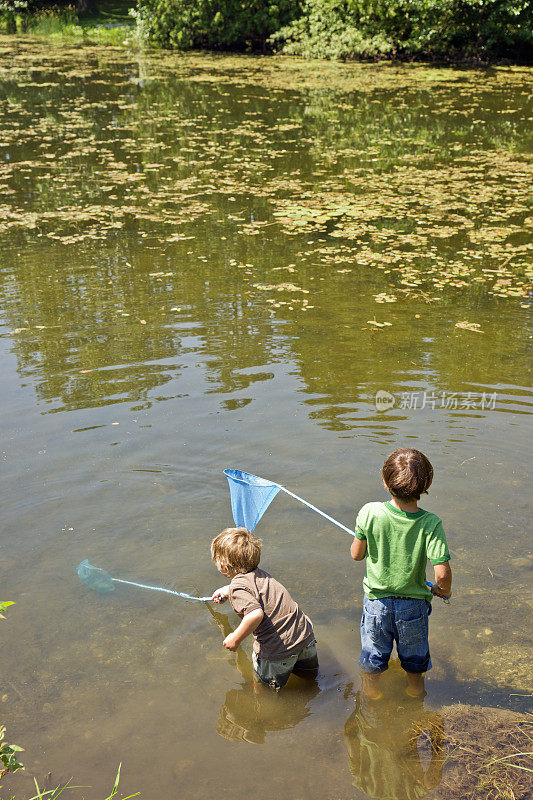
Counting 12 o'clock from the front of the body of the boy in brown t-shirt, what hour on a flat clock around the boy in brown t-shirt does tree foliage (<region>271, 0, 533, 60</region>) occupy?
The tree foliage is roughly at 2 o'clock from the boy in brown t-shirt.

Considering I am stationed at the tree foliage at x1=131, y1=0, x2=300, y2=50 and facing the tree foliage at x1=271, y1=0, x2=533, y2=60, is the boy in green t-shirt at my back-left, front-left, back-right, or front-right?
front-right

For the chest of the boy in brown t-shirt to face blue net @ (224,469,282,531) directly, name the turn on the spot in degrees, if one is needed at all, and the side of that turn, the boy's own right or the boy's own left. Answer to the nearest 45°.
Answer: approximately 45° to the boy's own right

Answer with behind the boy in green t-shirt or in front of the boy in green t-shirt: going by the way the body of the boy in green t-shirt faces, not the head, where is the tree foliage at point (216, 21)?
in front

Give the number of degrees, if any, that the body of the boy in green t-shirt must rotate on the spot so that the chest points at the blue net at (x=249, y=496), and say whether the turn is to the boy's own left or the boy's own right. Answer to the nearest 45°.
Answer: approximately 45° to the boy's own left

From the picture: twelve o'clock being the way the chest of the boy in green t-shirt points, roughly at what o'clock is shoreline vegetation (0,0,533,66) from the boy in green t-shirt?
The shoreline vegetation is roughly at 12 o'clock from the boy in green t-shirt.

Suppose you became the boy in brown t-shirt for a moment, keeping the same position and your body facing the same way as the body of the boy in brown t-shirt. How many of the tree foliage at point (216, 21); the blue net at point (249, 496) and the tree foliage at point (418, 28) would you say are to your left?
0

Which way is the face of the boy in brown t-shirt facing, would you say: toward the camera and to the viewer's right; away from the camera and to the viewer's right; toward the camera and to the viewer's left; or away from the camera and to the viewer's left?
away from the camera and to the viewer's left

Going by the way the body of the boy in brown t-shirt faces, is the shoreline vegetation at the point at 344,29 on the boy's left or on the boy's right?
on the boy's right

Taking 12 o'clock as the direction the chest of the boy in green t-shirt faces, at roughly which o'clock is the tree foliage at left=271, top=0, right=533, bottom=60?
The tree foliage is roughly at 12 o'clock from the boy in green t-shirt.

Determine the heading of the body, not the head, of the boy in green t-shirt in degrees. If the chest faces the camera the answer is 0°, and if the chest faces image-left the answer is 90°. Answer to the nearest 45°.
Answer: approximately 180°

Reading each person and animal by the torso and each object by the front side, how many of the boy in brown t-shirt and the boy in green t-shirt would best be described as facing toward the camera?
0

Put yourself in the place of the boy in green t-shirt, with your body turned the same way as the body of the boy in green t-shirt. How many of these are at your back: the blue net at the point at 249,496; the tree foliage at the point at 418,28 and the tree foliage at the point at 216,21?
0

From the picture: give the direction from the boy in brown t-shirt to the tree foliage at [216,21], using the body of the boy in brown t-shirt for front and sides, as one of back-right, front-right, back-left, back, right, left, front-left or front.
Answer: front-right

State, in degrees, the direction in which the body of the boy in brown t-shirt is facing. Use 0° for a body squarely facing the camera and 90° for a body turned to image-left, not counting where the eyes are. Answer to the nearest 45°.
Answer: approximately 135°

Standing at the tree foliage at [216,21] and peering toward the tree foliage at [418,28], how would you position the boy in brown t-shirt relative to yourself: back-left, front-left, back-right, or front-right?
front-right
